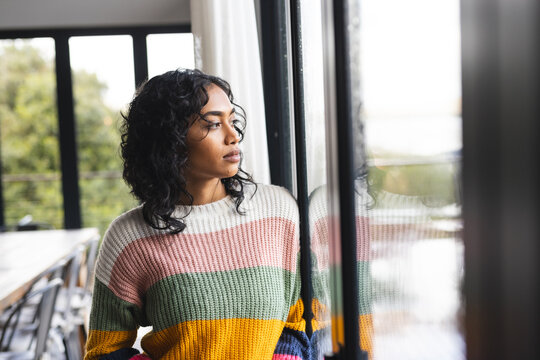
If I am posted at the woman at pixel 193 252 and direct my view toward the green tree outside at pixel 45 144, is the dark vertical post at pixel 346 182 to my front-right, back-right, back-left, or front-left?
back-right

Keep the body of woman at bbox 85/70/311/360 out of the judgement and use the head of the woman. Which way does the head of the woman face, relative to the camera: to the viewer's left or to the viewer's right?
to the viewer's right

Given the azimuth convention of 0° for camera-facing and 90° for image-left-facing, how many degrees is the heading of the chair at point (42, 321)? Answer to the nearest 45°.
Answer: approximately 90°
